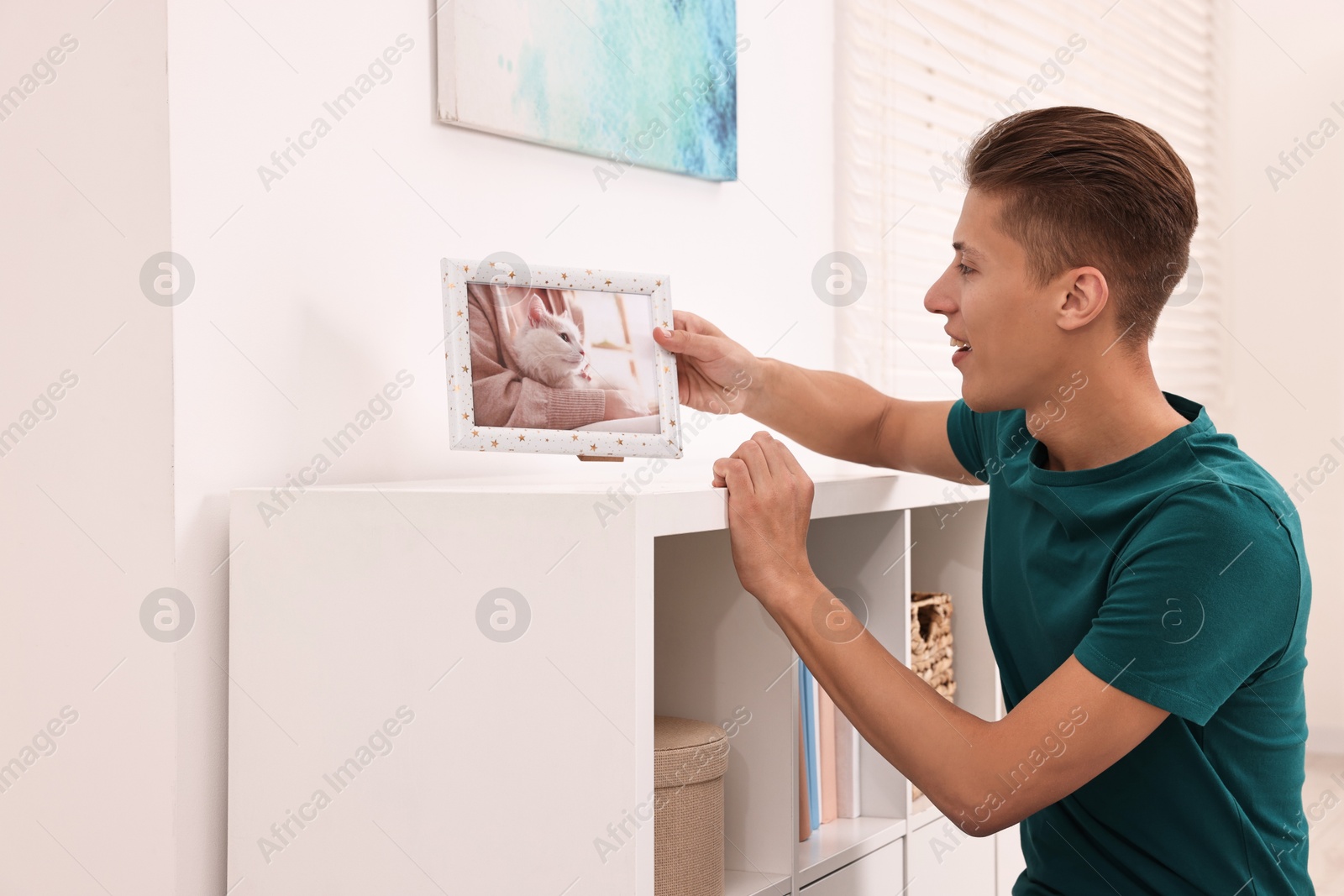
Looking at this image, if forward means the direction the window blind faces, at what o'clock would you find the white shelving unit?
The white shelving unit is roughly at 2 o'clock from the window blind.

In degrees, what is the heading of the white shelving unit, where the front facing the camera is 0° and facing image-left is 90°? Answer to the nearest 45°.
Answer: approximately 315°

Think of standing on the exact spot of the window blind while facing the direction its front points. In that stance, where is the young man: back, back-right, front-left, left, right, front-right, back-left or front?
front-right

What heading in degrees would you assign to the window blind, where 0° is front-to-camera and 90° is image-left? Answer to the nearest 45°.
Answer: approximately 315°

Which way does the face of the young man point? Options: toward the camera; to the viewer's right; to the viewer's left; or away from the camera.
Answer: to the viewer's left

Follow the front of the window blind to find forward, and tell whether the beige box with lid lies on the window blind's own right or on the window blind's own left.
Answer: on the window blind's own right
